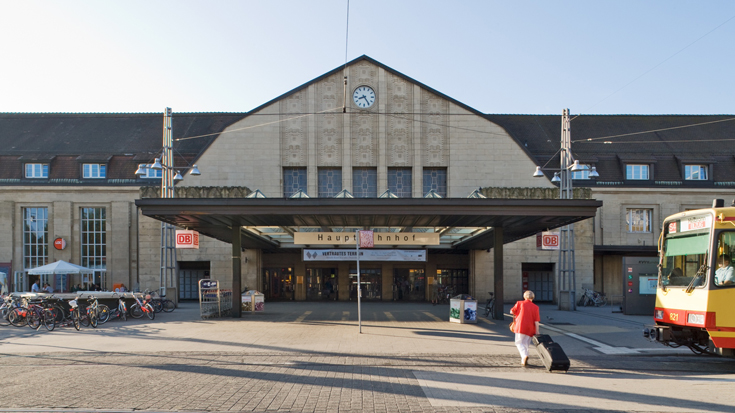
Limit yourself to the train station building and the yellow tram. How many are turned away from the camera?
0

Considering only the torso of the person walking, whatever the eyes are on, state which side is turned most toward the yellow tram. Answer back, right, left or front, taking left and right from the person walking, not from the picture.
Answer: right

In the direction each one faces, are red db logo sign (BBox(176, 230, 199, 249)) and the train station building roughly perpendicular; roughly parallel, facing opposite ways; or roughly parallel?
roughly parallel

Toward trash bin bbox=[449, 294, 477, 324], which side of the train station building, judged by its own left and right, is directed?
front

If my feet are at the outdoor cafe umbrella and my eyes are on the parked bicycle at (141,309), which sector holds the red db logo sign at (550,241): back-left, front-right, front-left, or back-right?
front-left

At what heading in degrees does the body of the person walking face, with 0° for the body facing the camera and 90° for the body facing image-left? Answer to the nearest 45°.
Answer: approximately 180°

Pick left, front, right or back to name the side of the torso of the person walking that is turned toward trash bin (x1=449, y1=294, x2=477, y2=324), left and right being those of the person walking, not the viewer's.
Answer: front

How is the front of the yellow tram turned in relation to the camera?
facing the viewer and to the left of the viewer

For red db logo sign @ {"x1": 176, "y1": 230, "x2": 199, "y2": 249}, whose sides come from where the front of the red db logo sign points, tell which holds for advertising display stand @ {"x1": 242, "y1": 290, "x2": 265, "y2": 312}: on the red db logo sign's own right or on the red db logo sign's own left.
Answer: on the red db logo sign's own left

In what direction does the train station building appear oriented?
toward the camera

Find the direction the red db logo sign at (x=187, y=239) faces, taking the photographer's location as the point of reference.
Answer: facing the viewer
